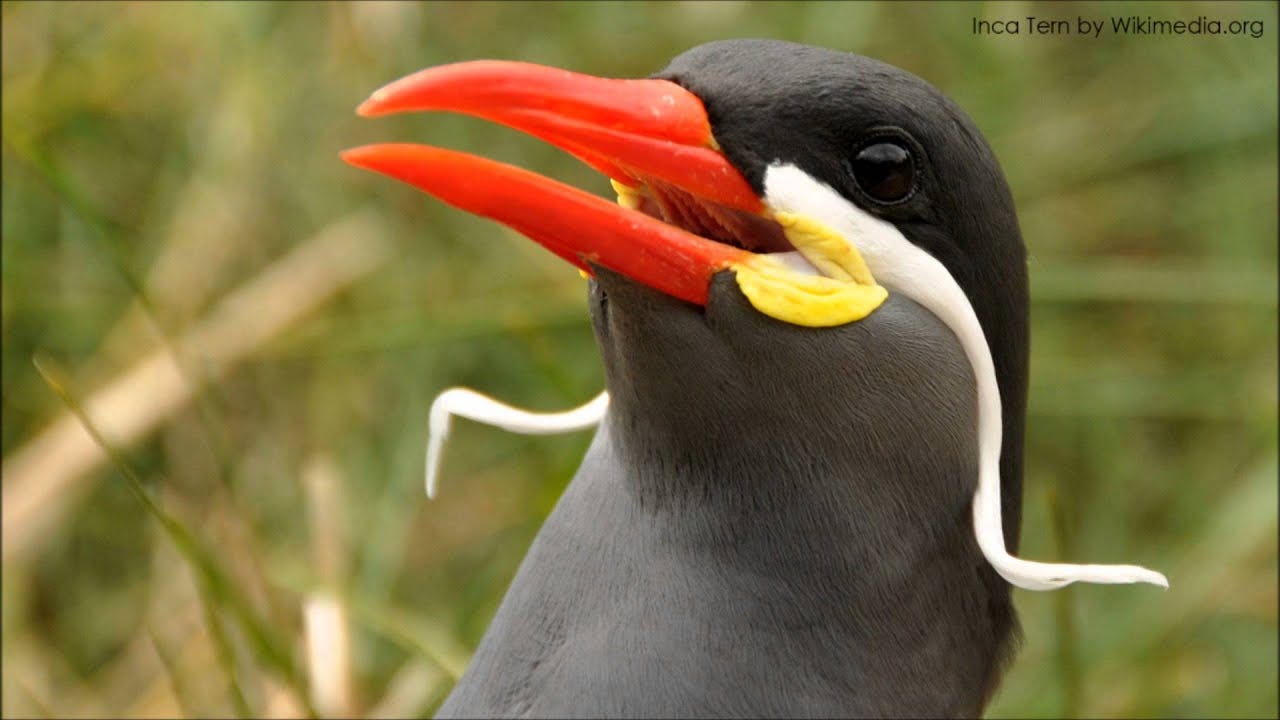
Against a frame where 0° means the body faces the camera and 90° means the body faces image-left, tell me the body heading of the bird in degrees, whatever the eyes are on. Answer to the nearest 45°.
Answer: approximately 45°

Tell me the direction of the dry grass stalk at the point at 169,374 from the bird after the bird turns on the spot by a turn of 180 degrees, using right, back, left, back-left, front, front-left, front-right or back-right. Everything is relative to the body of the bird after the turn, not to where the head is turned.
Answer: left
